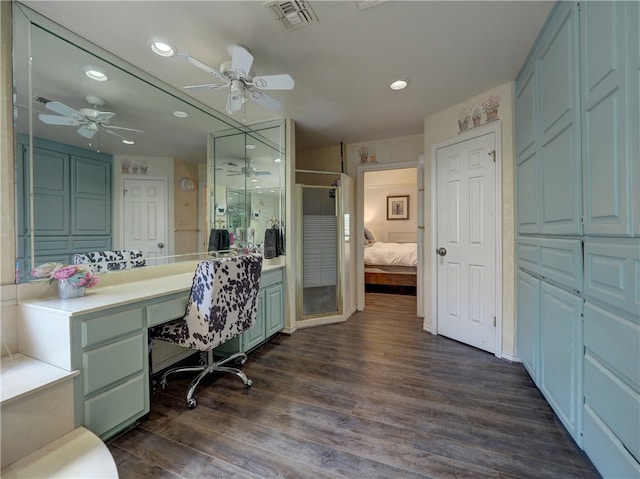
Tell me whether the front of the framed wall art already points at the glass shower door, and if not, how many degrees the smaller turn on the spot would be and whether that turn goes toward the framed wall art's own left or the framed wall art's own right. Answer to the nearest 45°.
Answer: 0° — it already faces it

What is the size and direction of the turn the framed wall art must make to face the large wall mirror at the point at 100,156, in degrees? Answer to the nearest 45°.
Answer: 0° — it already faces it

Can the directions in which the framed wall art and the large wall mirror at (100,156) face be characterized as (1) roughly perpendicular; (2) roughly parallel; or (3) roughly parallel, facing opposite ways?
roughly perpendicular

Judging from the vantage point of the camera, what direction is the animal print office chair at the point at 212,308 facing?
facing away from the viewer and to the left of the viewer

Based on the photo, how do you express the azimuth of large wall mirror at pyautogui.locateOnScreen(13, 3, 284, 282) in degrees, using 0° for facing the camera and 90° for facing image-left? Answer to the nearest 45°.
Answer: approximately 315°

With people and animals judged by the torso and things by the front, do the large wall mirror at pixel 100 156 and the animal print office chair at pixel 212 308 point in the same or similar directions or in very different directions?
very different directions

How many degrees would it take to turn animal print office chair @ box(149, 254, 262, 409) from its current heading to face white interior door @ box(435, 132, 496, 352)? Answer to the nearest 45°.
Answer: approximately 135° to its right

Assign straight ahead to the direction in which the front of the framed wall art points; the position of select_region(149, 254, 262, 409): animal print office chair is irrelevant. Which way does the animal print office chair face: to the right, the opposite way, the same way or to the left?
to the right

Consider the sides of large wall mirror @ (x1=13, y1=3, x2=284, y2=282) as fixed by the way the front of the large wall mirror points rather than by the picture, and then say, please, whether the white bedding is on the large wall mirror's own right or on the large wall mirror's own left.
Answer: on the large wall mirror's own left

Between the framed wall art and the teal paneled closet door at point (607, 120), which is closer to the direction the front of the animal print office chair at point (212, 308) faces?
the framed wall art

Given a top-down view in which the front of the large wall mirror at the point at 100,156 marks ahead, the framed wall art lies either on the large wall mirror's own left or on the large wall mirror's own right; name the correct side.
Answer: on the large wall mirror's own left

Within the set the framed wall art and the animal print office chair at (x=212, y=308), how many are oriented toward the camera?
1
